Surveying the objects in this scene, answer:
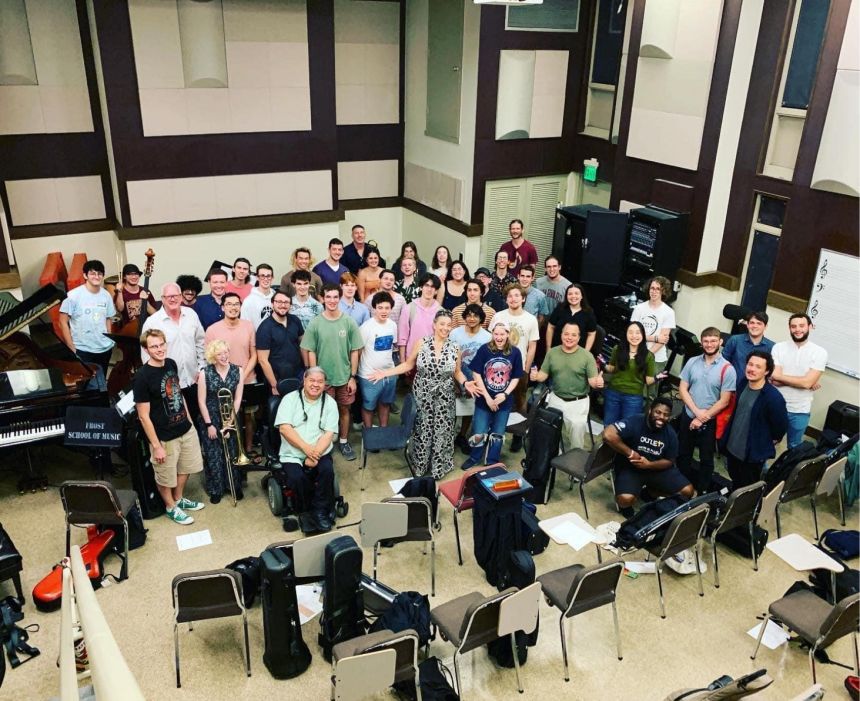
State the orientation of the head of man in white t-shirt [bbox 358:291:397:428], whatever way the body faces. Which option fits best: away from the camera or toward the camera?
toward the camera

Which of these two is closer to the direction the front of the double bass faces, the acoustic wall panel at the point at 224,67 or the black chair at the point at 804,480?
the black chair

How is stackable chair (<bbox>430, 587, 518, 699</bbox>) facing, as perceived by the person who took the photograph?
facing away from the viewer and to the left of the viewer

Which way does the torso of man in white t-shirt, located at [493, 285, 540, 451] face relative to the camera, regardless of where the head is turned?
toward the camera

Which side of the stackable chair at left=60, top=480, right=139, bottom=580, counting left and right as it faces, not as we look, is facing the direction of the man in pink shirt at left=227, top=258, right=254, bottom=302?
front

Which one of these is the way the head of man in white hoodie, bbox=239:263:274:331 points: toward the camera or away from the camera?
toward the camera

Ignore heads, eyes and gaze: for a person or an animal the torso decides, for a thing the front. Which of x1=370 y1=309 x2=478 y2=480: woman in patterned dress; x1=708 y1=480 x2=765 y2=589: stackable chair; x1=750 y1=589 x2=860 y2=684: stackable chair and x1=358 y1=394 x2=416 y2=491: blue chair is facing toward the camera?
the woman in patterned dress

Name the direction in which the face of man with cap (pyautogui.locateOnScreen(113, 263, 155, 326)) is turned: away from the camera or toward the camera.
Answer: toward the camera

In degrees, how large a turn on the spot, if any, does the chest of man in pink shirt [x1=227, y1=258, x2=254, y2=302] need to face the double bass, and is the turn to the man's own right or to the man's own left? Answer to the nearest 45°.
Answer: approximately 45° to the man's own right

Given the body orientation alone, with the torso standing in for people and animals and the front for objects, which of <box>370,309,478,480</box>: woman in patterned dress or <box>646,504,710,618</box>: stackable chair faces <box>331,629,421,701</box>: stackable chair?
the woman in patterned dress

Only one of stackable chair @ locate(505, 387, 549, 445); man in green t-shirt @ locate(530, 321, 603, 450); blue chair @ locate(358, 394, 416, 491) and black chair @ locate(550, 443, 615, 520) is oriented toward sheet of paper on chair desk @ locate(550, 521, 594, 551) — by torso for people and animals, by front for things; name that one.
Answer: the man in green t-shirt

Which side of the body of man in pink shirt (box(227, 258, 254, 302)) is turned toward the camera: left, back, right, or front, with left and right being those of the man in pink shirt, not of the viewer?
front

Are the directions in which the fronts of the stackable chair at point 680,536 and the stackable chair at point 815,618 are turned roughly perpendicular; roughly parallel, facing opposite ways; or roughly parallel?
roughly parallel
